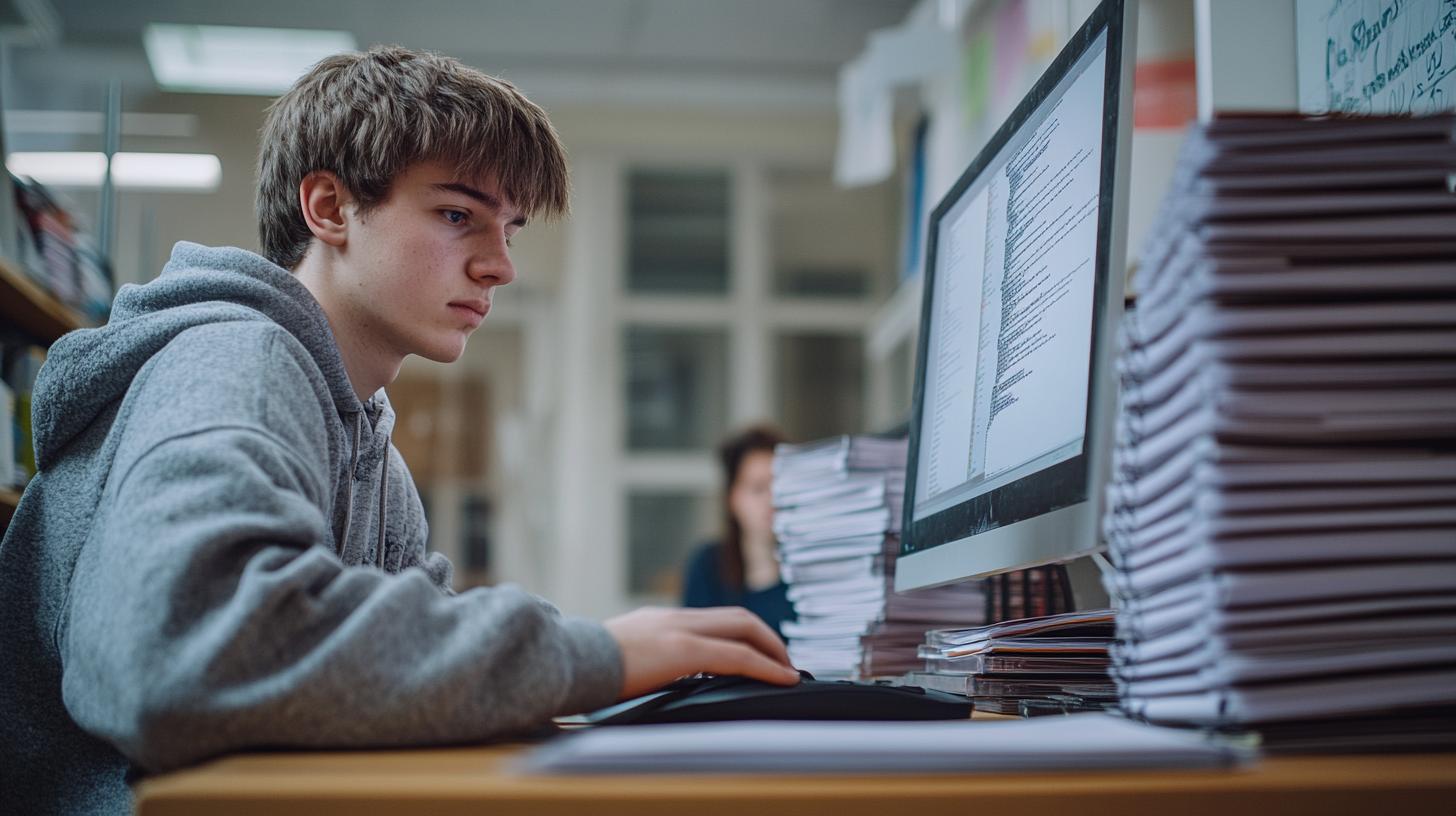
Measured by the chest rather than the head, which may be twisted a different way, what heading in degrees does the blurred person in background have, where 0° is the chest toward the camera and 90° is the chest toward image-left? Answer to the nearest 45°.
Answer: approximately 315°

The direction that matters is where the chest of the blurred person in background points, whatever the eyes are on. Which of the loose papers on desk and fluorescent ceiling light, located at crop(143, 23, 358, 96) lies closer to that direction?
the loose papers on desk

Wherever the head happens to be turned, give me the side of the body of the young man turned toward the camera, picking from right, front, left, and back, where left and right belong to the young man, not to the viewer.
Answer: right

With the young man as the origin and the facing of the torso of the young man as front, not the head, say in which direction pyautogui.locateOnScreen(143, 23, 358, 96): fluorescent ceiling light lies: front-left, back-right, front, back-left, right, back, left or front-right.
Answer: left

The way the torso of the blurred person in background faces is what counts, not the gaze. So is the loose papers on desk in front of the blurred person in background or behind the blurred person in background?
in front

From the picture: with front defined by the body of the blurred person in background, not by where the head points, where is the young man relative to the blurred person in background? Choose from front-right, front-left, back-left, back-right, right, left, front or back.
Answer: front-right

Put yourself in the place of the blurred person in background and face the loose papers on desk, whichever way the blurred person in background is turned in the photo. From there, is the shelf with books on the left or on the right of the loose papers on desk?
right

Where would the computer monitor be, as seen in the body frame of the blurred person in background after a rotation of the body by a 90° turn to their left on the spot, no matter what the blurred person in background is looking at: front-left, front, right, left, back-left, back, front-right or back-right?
back-right
